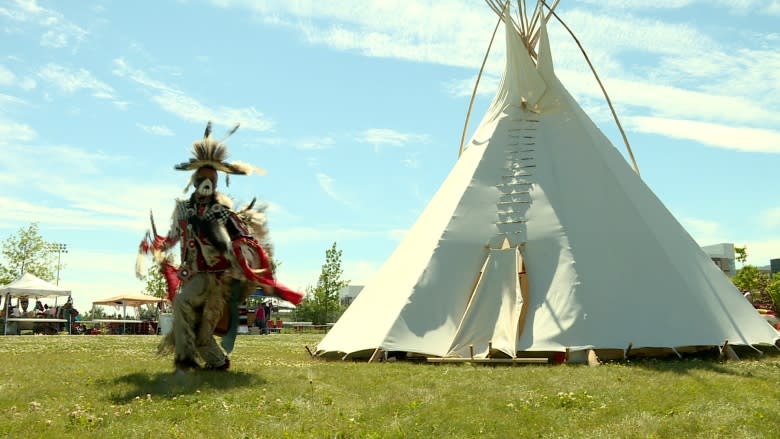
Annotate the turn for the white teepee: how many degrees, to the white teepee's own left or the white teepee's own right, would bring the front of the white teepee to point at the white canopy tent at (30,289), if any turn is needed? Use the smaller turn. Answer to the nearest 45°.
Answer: approximately 135° to the white teepee's own right

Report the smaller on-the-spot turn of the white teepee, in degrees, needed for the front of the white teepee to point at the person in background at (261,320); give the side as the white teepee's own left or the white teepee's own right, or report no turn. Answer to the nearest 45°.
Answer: approximately 135° to the white teepee's own right

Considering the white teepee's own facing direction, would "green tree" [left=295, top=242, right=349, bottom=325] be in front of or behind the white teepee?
behind

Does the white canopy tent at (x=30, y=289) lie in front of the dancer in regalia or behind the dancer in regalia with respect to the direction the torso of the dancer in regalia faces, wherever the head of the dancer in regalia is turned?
behind

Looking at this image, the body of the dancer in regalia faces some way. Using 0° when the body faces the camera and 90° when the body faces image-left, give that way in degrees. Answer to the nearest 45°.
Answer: approximately 0°

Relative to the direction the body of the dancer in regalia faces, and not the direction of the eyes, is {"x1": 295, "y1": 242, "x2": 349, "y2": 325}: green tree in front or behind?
behind

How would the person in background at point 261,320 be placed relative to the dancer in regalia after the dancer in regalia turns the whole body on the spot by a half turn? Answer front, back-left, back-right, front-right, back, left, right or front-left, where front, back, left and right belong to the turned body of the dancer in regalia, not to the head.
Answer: front

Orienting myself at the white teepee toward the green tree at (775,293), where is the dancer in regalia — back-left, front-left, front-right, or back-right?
back-left

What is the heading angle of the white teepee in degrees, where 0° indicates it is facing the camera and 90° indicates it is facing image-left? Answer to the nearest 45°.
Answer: approximately 0°

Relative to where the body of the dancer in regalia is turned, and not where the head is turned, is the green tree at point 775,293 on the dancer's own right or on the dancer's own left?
on the dancer's own left

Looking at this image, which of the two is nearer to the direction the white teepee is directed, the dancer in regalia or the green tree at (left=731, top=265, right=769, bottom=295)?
the dancer in regalia

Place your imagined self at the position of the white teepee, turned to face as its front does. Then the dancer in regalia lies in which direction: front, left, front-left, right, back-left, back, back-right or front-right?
front-right

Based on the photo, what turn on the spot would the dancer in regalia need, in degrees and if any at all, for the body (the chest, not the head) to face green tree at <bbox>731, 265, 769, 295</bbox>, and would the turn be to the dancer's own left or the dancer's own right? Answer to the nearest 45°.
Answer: approximately 135° to the dancer's own left

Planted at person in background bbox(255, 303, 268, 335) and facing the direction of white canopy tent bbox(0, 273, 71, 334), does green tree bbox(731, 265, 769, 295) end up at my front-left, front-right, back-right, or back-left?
back-right
